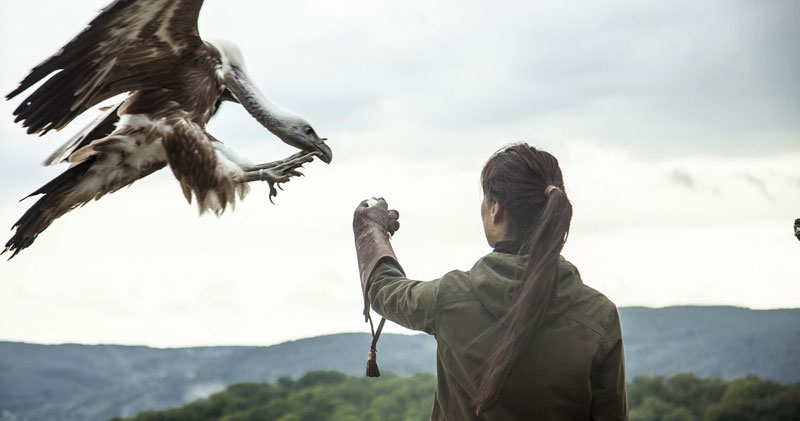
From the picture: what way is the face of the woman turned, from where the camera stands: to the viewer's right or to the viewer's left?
to the viewer's left

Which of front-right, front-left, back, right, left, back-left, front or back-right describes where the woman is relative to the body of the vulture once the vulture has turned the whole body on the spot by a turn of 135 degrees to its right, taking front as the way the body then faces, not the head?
left

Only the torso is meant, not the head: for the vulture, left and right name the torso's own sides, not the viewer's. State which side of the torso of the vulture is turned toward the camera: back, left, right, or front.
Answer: right
